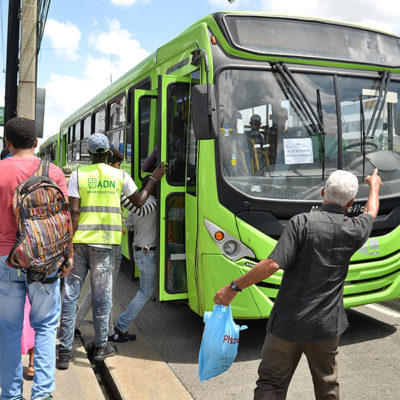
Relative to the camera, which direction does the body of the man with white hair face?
away from the camera

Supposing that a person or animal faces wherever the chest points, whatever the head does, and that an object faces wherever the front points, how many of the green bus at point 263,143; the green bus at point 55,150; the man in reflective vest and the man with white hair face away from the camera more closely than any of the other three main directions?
2

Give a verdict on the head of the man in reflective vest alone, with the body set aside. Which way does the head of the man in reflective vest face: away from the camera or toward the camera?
away from the camera

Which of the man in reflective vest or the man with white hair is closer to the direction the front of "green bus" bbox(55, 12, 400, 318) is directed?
the man with white hair

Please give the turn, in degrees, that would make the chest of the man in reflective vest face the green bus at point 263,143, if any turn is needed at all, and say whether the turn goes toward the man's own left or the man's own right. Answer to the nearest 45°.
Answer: approximately 90° to the man's own right

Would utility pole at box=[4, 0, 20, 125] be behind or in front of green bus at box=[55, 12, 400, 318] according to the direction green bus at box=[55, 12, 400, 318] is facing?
behind

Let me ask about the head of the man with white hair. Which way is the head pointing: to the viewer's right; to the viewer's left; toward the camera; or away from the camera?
away from the camera

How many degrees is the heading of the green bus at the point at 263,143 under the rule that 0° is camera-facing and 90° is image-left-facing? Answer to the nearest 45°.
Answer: approximately 315°

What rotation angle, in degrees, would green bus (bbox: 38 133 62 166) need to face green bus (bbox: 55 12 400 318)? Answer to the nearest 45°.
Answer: approximately 45° to its right

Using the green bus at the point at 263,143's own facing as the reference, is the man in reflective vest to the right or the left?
on its right

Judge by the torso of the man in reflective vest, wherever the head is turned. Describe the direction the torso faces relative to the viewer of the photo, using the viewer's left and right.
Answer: facing away from the viewer

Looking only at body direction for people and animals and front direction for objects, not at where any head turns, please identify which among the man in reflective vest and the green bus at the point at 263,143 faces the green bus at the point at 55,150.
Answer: the man in reflective vest

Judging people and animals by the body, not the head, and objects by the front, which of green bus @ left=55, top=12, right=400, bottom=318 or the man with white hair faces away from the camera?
the man with white hair

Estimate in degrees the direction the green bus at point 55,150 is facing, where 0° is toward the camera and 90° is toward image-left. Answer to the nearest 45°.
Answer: approximately 315°
